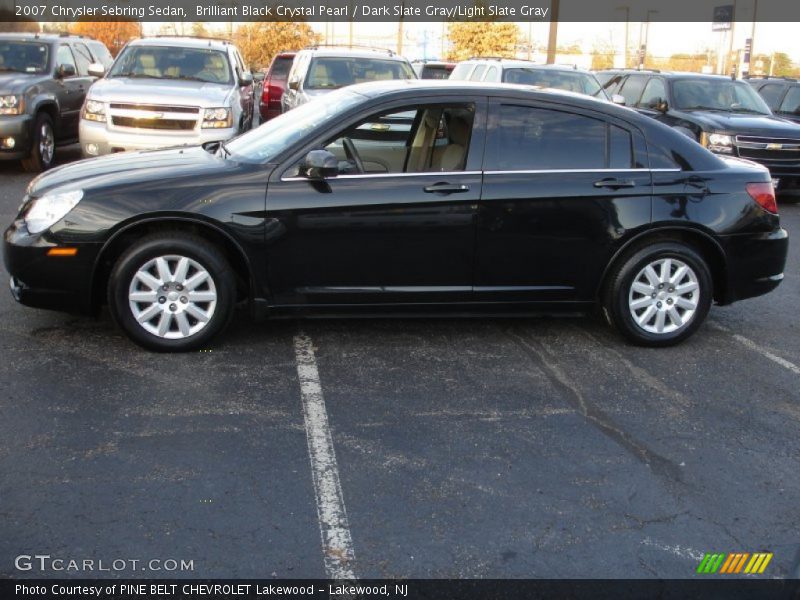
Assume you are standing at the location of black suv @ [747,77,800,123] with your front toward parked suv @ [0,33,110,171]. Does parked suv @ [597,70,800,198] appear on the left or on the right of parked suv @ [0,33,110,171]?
left

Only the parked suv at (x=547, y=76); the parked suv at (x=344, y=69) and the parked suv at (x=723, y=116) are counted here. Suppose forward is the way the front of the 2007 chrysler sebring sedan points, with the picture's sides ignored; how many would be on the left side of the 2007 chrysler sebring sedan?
0

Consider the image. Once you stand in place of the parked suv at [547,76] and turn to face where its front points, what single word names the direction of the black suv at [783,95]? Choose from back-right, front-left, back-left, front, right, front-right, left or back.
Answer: left

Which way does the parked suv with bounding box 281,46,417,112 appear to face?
toward the camera

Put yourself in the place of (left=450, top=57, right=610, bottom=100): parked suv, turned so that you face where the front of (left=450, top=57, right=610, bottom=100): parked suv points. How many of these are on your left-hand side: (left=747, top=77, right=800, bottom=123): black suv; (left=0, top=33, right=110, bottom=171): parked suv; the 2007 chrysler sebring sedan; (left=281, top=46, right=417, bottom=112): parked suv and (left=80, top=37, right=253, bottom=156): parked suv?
1

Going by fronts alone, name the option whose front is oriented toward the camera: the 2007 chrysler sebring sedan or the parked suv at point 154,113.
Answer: the parked suv

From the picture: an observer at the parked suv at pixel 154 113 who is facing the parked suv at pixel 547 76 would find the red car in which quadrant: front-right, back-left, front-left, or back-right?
front-left

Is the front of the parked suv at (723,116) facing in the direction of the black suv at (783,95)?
no

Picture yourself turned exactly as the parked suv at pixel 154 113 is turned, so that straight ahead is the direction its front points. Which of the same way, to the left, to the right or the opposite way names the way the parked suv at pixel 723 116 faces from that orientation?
the same way

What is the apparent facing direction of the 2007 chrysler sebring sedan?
to the viewer's left

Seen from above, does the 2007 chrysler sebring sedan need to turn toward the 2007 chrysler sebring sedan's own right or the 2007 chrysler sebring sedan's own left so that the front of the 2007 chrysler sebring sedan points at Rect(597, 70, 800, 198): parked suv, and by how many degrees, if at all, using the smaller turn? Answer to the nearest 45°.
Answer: approximately 135° to the 2007 chrysler sebring sedan's own right

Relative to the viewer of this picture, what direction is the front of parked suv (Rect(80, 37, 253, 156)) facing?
facing the viewer

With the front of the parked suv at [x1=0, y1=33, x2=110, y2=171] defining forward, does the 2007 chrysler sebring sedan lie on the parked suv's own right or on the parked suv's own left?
on the parked suv's own left

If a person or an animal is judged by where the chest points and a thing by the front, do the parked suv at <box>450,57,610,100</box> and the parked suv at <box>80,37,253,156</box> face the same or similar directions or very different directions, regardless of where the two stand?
same or similar directions

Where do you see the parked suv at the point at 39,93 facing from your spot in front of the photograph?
facing the viewer and to the left of the viewer

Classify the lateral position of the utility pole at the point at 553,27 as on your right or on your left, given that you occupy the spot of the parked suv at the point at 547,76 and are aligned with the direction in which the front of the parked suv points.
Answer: on your left

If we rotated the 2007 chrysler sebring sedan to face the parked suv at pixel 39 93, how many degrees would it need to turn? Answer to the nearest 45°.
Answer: approximately 45° to its right

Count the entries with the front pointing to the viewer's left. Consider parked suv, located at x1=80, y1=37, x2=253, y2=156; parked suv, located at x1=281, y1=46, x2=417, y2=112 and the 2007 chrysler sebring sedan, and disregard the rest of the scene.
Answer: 1

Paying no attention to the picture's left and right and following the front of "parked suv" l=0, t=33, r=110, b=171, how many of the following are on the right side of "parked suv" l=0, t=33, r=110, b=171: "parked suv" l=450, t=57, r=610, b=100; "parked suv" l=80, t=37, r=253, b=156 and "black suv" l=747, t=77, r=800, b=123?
0

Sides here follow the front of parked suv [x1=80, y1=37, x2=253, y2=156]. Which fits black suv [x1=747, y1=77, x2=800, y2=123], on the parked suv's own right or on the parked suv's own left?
on the parked suv's own left

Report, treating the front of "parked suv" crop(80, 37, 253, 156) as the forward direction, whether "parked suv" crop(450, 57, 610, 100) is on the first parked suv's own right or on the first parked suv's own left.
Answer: on the first parked suv's own left
